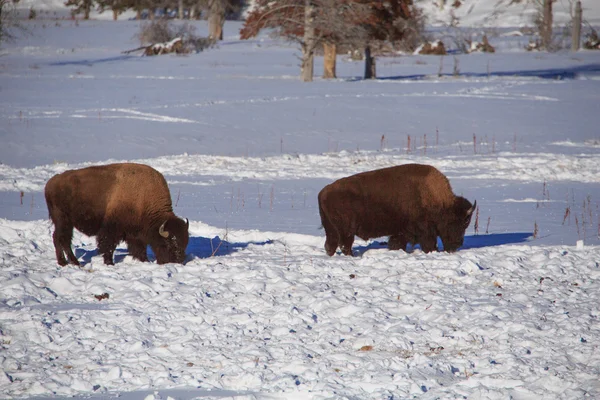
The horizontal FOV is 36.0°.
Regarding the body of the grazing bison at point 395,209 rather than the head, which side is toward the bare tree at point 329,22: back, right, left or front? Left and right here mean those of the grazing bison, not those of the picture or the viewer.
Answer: left

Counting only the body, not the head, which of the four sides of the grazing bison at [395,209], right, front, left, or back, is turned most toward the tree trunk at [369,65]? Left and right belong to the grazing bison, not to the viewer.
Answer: left

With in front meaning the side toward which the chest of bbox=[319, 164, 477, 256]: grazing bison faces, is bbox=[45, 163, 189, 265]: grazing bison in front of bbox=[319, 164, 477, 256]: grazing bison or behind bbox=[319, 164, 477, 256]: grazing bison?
behind

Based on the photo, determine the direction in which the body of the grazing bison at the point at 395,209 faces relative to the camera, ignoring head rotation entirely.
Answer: to the viewer's right

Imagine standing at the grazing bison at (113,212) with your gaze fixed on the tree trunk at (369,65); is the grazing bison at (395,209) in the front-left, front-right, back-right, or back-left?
front-right
